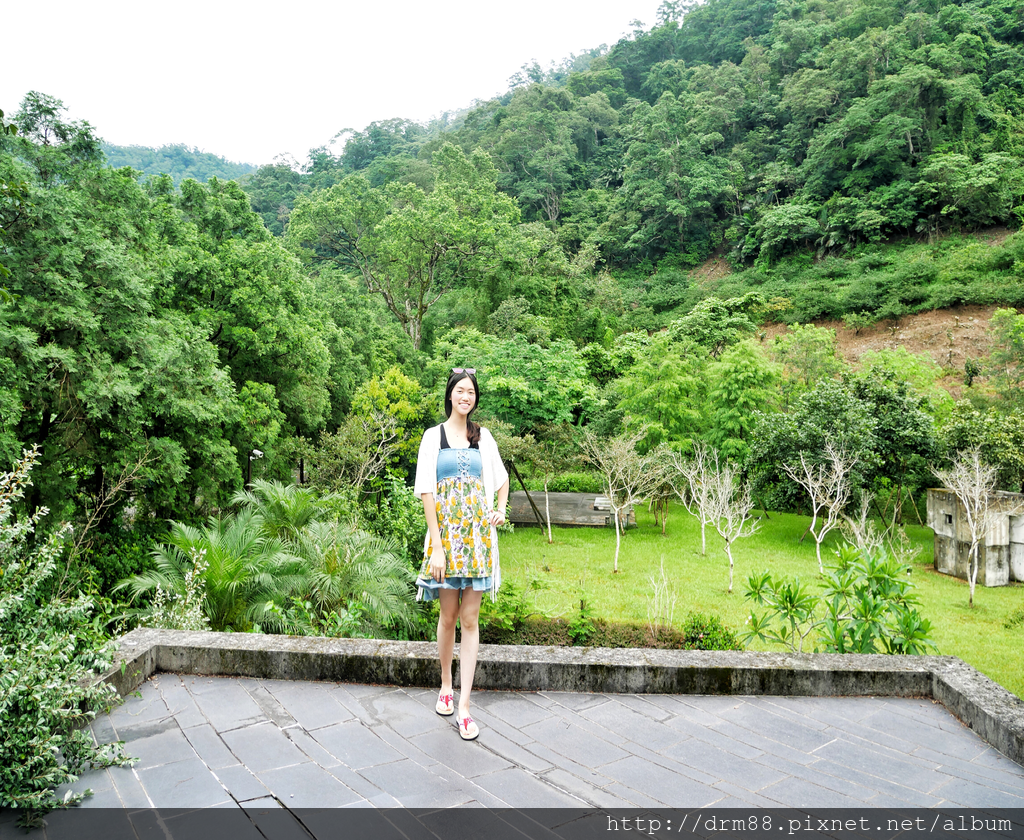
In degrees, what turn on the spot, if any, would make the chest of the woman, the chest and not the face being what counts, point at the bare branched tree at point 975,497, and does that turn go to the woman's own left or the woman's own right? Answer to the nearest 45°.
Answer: approximately 135° to the woman's own left

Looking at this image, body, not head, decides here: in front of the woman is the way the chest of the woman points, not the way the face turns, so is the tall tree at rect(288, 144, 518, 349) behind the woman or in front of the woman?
behind

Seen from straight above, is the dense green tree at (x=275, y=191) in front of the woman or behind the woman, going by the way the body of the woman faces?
behind

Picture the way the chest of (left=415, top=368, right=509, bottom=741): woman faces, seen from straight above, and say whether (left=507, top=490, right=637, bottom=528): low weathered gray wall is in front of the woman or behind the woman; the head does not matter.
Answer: behind

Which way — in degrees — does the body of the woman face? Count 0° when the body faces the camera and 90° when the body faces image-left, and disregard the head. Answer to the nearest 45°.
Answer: approximately 0°

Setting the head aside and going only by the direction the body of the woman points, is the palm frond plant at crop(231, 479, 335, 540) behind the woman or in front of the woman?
behind

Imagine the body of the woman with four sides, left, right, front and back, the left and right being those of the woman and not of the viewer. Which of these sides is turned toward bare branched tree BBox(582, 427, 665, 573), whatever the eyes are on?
back
